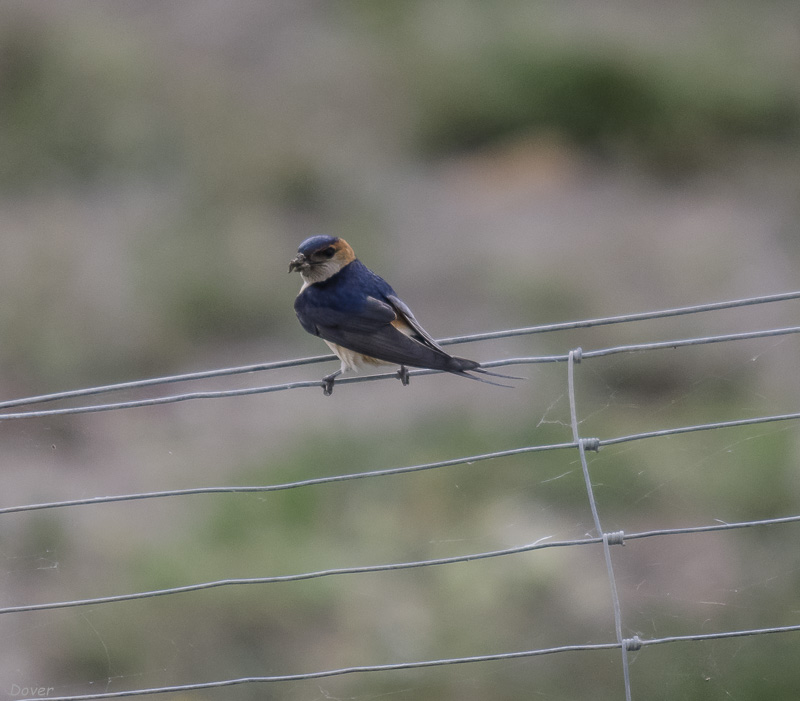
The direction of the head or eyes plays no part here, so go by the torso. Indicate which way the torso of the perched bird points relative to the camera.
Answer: to the viewer's left
